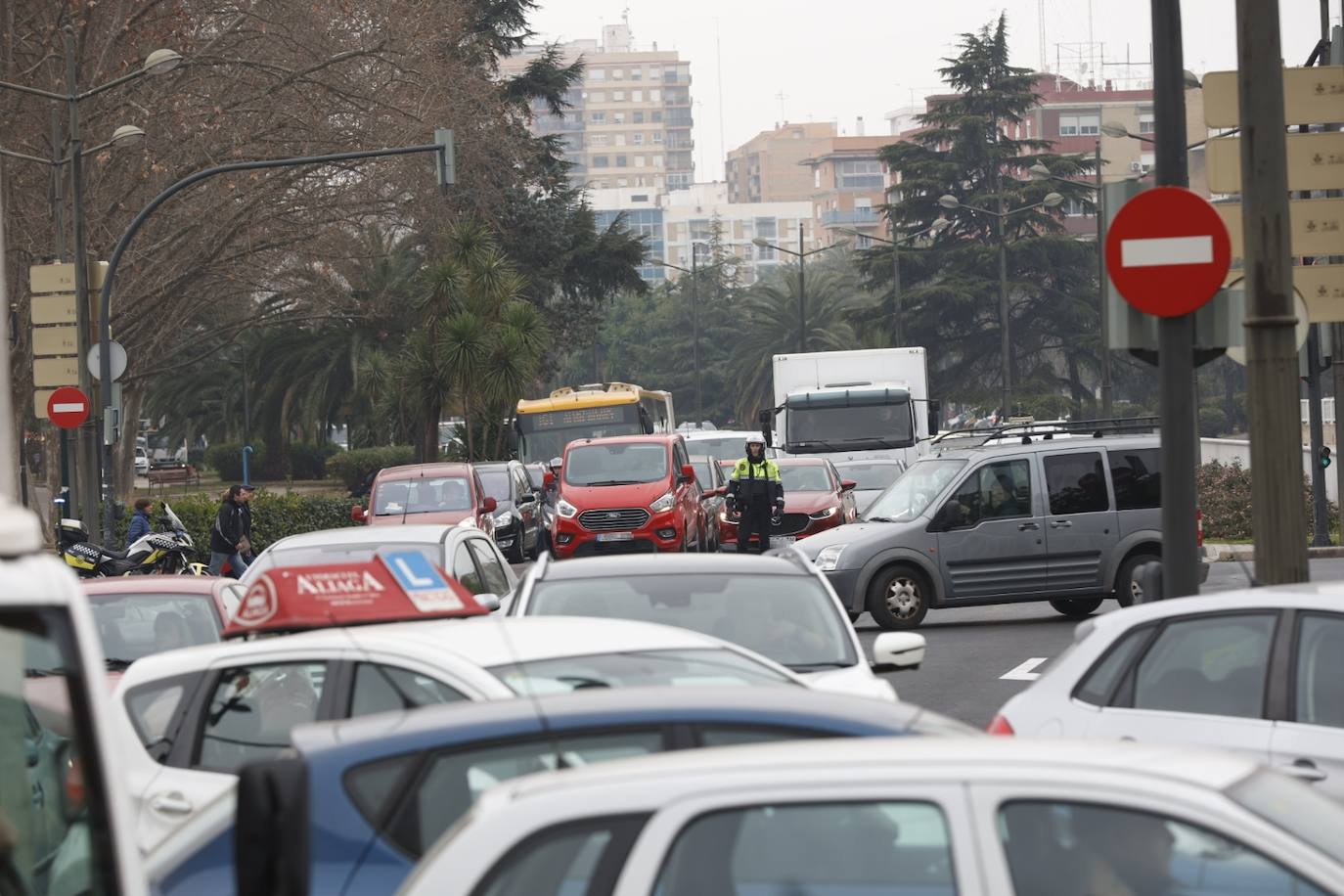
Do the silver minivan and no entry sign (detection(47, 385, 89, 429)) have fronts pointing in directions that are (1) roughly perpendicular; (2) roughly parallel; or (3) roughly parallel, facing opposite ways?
roughly perpendicular

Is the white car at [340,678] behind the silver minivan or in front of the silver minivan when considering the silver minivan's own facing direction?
in front

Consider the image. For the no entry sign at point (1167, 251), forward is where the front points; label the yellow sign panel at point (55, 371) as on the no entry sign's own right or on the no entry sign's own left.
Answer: on the no entry sign's own right

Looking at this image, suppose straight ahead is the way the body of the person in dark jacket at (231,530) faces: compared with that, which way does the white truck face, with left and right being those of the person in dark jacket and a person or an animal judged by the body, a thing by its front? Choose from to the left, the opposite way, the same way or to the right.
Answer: to the right

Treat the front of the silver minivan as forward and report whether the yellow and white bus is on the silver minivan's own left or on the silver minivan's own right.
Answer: on the silver minivan's own right

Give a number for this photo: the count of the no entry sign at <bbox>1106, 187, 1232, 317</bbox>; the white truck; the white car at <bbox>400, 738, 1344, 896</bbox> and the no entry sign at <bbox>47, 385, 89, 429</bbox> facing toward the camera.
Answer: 3

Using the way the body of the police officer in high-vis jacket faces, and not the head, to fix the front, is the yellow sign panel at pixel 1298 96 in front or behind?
in front
